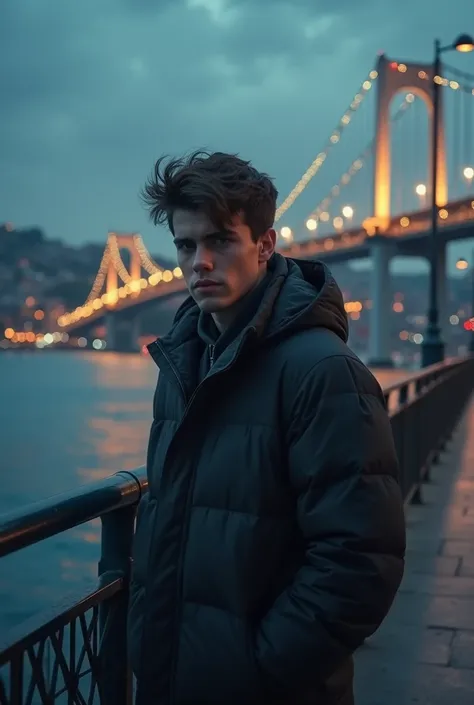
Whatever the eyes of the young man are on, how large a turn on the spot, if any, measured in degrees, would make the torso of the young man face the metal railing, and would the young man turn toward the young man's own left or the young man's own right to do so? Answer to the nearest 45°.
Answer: approximately 90° to the young man's own right

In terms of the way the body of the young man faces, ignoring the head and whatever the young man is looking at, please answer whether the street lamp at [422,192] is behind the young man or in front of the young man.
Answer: behind

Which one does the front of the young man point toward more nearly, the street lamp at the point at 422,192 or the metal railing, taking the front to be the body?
the metal railing

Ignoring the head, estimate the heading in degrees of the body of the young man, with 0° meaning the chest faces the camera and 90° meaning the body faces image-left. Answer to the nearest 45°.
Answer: approximately 45°
